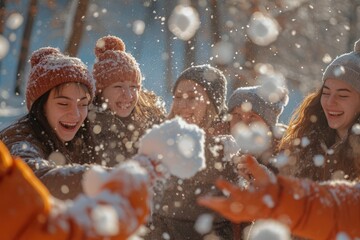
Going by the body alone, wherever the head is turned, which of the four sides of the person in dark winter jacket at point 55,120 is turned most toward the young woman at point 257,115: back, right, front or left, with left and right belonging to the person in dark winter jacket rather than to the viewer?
left

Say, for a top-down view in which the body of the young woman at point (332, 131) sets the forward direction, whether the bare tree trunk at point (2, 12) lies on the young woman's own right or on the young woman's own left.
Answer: on the young woman's own right

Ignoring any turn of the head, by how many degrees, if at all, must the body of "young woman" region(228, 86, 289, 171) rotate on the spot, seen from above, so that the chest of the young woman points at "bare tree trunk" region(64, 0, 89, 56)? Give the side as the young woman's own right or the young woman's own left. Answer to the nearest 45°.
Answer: approximately 90° to the young woman's own right

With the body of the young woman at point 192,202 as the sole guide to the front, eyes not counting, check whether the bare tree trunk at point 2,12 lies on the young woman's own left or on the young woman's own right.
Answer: on the young woman's own right

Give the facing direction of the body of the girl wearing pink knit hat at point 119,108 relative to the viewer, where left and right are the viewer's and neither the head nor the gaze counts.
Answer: facing the viewer and to the right of the viewer

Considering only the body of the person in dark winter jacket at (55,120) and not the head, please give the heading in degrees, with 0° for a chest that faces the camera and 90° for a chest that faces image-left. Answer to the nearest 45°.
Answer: approximately 315°

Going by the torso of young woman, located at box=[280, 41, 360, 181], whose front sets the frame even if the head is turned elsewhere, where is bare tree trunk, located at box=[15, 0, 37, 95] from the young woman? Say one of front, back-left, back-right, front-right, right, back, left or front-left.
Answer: right

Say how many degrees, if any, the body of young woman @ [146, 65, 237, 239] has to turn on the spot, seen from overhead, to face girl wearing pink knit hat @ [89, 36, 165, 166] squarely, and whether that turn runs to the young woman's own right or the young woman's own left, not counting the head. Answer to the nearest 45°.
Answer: approximately 90° to the young woman's own right

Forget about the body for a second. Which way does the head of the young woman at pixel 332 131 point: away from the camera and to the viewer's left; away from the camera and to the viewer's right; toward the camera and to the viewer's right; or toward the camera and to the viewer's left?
toward the camera and to the viewer's left

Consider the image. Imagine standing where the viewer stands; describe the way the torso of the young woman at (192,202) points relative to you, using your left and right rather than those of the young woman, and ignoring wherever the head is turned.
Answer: facing the viewer and to the left of the viewer

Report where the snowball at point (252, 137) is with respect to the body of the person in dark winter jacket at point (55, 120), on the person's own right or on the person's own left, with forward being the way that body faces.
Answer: on the person's own left
